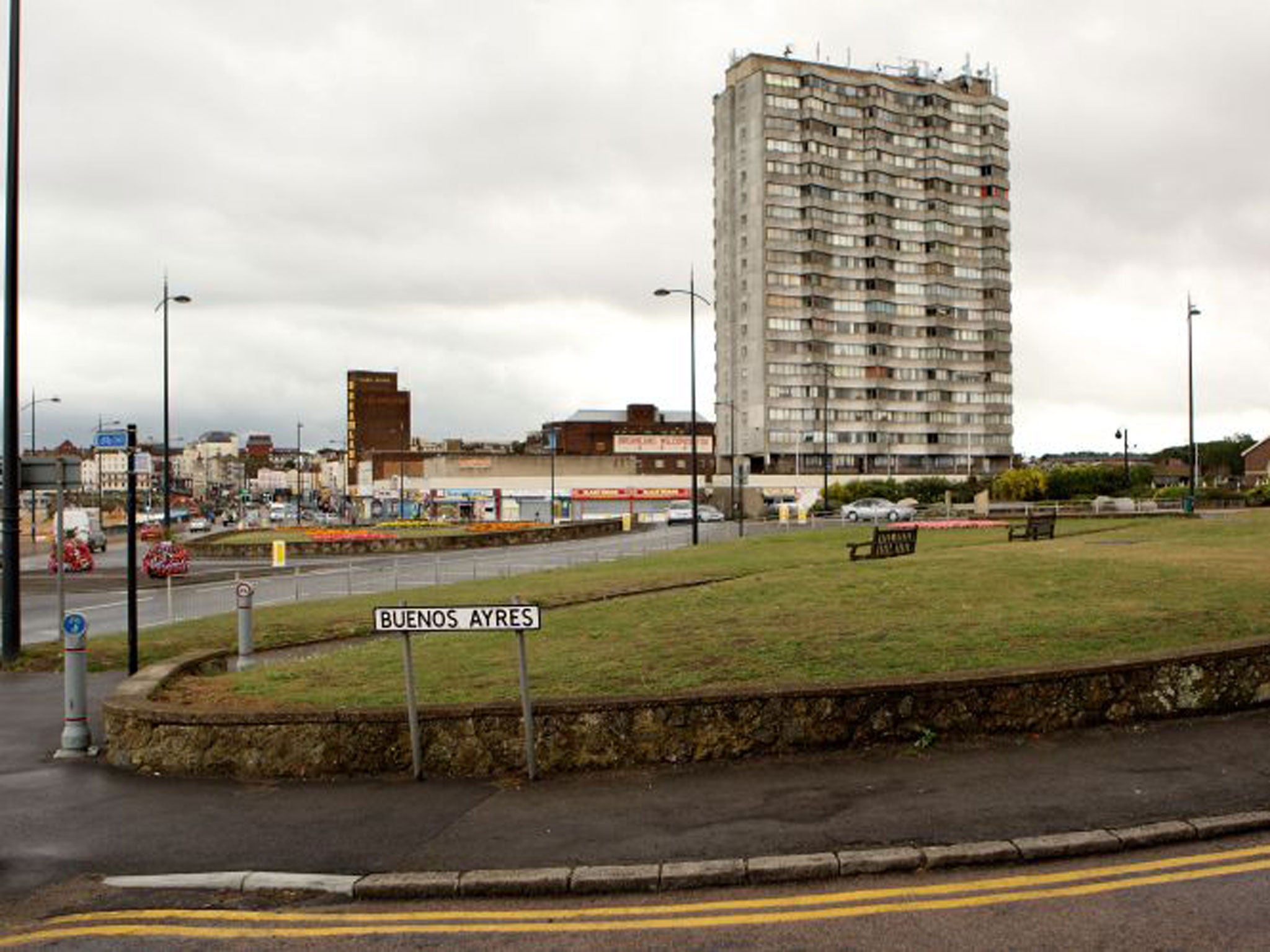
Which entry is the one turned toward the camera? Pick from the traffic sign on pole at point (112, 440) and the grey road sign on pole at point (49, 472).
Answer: the traffic sign on pole

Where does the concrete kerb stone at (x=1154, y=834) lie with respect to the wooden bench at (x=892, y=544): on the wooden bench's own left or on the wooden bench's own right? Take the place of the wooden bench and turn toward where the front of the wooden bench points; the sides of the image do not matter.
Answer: on the wooden bench's own left

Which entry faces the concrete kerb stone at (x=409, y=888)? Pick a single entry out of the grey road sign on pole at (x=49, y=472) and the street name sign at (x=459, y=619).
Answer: the street name sign at (x=459, y=619)

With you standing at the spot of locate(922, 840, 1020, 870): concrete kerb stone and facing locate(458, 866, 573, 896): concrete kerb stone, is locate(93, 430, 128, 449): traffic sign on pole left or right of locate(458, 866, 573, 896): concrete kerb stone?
right

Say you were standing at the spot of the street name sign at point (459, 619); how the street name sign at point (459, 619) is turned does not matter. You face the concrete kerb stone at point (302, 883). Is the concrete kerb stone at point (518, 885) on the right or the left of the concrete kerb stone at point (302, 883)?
left

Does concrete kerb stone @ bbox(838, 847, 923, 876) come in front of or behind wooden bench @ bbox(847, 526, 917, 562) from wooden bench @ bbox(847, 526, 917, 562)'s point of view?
in front

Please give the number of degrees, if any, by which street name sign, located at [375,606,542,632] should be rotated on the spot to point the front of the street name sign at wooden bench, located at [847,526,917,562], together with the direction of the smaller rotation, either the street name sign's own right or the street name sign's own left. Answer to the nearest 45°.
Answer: approximately 135° to the street name sign's own left

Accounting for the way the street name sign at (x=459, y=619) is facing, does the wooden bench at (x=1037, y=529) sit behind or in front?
behind

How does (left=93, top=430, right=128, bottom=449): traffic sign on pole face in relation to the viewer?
toward the camera

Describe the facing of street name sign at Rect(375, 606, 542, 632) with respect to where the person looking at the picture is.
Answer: facing the viewer

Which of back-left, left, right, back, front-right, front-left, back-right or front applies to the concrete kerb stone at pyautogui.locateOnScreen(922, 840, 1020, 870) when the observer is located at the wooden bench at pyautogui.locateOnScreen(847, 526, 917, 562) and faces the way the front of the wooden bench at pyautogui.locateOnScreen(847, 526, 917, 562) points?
front-left
